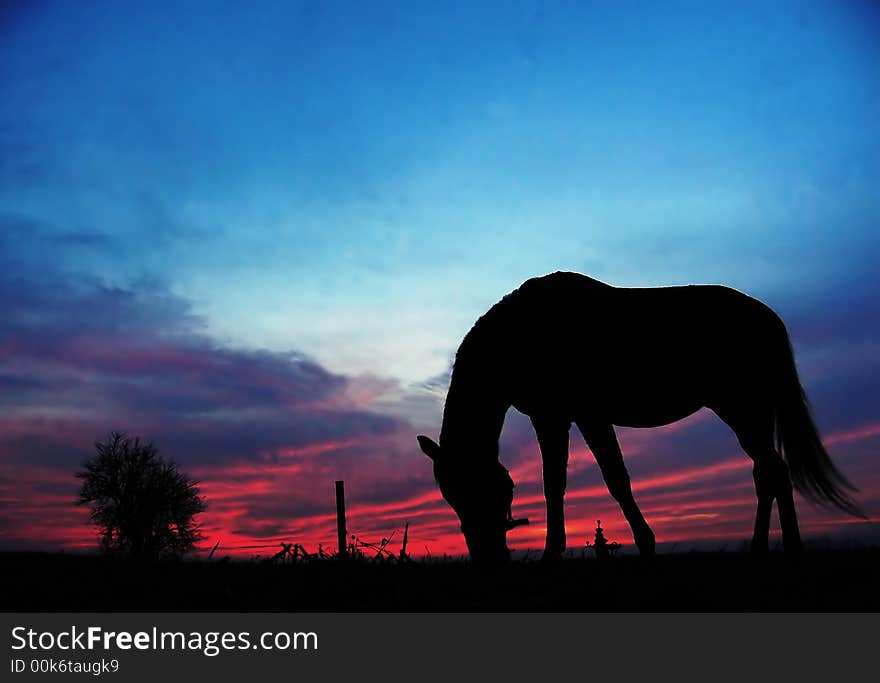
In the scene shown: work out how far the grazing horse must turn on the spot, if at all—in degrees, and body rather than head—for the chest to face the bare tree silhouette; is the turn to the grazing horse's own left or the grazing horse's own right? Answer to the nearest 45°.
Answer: approximately 45° to the grazing horse's own right

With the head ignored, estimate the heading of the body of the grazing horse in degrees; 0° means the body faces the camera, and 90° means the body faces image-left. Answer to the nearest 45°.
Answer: approximately 90°

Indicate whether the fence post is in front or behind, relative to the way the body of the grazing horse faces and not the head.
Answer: in front
